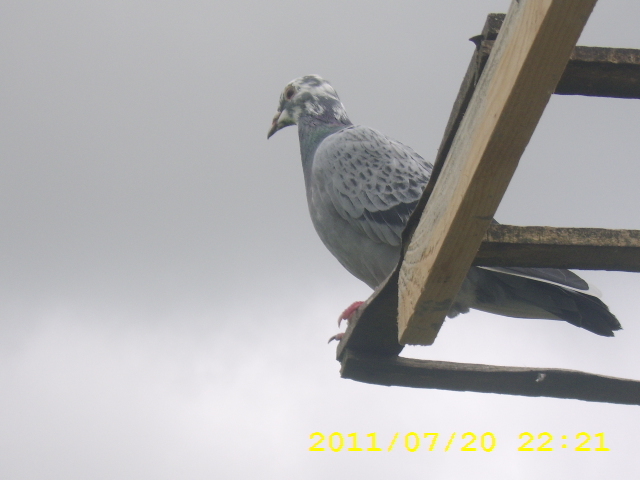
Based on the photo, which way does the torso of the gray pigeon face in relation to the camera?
to the viewer's left
